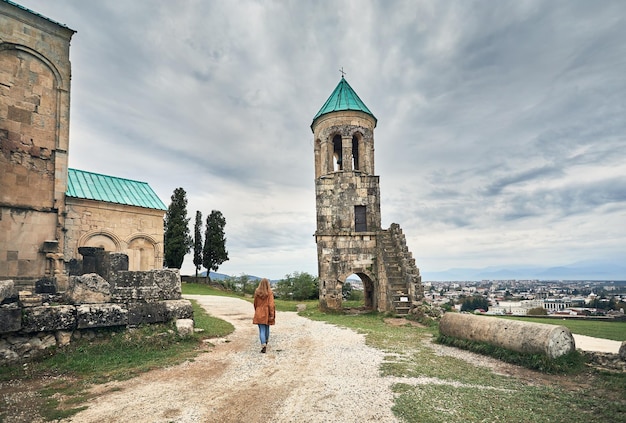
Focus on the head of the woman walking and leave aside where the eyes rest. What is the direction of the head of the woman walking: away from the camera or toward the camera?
away from the camera

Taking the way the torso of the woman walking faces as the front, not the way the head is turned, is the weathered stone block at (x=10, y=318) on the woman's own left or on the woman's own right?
on the woman's own left

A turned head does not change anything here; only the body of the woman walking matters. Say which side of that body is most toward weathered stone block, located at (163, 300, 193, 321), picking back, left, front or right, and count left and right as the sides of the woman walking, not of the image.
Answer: left

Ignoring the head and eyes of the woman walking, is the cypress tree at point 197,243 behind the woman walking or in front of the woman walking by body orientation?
in front

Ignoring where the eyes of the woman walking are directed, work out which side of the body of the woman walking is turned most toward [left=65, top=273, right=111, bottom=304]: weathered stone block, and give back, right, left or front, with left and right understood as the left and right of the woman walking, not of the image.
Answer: left

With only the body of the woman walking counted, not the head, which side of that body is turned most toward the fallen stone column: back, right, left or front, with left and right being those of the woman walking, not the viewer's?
right

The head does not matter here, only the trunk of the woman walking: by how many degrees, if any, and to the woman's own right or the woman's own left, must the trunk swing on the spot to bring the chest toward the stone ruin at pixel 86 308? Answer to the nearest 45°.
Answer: approximately 90° to the woman's own left

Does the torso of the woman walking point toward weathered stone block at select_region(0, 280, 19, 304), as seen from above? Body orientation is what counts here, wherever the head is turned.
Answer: no

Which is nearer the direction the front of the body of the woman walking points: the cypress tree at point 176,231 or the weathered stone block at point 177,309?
the cypress tree

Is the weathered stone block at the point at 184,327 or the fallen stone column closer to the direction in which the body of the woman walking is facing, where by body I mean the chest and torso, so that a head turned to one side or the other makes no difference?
the weathered stone block

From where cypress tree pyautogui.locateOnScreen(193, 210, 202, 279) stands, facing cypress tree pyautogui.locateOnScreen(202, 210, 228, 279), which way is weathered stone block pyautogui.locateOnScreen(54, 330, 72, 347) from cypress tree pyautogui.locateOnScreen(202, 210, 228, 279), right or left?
right

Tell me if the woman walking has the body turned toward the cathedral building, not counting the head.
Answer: no

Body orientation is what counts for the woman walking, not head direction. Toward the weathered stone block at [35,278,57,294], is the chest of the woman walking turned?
no

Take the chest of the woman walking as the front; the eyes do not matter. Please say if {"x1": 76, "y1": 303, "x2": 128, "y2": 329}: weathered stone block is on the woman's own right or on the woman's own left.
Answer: on the woman's own left

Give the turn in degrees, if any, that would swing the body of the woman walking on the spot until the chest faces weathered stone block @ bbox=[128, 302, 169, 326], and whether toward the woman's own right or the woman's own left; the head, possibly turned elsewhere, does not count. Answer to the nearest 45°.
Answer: approximately 90° to the woman's own left

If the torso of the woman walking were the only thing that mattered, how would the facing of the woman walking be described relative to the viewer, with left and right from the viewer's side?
facing away from the viewer
